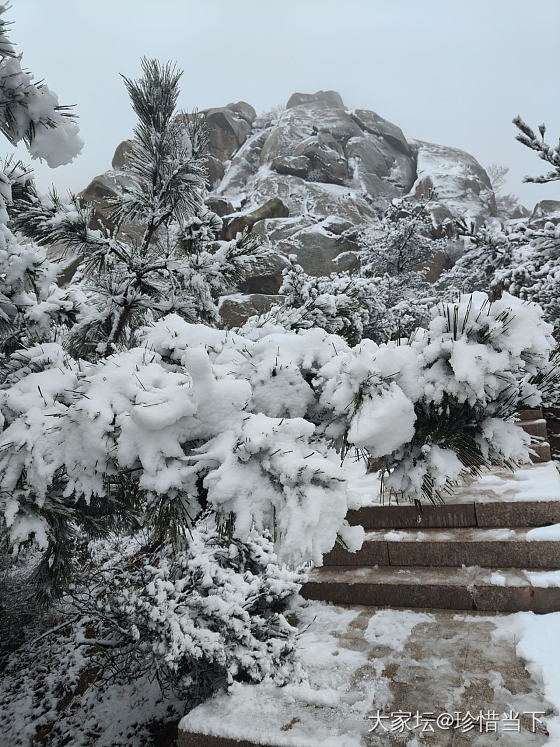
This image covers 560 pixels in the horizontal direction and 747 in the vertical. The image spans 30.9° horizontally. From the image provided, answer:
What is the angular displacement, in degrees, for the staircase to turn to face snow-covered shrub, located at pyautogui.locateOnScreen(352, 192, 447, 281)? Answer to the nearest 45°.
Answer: approximately 180°

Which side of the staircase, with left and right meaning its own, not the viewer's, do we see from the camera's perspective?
front

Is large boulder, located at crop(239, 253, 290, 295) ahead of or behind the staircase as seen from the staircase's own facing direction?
behind

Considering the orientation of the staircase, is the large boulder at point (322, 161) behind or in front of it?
behind

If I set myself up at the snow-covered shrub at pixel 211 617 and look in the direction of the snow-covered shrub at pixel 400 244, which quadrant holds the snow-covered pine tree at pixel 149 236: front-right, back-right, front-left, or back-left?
front-left

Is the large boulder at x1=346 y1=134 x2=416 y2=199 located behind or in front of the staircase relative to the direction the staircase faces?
behind

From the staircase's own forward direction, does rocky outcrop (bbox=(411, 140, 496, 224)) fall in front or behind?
behind

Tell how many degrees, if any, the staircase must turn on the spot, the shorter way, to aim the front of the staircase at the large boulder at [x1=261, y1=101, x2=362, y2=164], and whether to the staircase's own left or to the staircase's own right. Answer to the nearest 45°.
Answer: approximately 180°

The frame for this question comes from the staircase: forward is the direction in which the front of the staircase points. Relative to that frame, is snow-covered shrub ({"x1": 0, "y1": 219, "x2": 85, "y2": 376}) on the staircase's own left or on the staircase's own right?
on the staircase's own right
